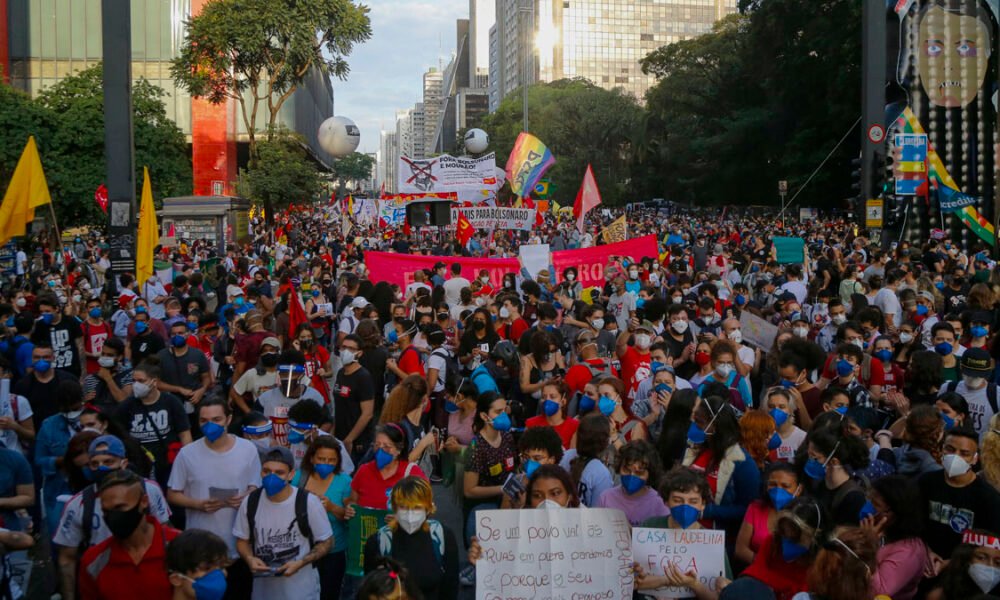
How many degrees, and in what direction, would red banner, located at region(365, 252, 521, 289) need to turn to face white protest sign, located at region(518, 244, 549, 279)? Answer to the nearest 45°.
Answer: approximately 90° to its left

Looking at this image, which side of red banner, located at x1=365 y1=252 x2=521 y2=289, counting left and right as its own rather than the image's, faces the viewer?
front

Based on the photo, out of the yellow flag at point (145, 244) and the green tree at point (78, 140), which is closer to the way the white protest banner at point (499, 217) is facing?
the yellow flag

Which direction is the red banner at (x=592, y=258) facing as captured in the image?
toward the camera

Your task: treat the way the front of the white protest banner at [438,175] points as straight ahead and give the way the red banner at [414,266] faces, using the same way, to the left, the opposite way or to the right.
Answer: the same way

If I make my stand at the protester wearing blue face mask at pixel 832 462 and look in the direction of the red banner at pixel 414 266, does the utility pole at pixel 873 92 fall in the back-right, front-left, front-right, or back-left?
front-right

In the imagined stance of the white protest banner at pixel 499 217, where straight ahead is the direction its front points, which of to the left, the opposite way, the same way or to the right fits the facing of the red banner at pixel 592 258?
the same way

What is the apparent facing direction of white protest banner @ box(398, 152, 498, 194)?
toward the camera

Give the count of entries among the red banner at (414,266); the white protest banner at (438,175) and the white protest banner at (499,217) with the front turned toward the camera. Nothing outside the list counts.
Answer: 3

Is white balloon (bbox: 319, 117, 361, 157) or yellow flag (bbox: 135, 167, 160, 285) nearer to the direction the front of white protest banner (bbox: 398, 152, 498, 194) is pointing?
the yellow flag

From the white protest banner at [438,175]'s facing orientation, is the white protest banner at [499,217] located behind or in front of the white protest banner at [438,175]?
in front

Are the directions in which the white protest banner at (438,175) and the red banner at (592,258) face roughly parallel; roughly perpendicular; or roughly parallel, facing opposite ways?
roughly parallel

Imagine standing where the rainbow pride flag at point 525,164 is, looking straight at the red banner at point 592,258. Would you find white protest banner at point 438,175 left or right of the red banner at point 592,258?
right
